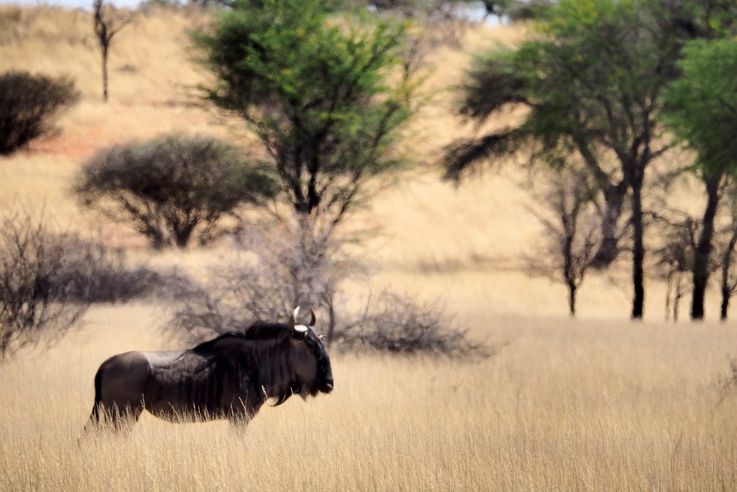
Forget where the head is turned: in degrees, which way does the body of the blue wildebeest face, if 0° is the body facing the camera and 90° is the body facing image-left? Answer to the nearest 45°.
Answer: approximately 270°

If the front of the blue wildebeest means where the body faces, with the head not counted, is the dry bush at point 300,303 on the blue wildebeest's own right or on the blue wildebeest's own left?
on the blue wildebeest's own left

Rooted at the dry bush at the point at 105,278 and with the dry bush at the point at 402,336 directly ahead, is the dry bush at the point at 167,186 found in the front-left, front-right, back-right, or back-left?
back-left

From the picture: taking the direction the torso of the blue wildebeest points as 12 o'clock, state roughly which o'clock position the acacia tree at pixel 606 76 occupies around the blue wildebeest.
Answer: The acacia tree is roughly at 10 o'clock from the blue wildebeest.

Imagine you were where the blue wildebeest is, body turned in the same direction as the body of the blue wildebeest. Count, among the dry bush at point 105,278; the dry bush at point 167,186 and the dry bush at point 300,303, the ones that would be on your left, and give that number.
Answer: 3

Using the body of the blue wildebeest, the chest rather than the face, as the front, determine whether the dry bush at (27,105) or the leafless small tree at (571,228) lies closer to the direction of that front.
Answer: the leafless small tree

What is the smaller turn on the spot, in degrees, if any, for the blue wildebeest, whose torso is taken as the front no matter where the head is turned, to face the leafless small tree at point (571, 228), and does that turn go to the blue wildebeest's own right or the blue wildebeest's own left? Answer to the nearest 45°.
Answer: approximately 45° to the blue wildebeest's own left

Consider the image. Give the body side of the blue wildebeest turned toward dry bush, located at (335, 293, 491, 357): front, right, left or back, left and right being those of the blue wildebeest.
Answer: left

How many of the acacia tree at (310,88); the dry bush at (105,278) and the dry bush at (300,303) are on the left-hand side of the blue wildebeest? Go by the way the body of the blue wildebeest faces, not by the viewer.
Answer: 3

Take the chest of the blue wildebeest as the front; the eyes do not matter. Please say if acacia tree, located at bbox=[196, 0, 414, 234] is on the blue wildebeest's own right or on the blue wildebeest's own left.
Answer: on the blue wildebeest's own left

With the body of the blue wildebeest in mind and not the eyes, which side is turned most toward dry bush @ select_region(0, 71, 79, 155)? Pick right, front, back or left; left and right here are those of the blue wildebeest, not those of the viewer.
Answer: left
